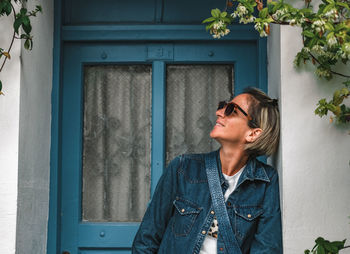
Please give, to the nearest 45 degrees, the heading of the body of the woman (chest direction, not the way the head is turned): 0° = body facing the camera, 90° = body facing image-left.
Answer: approximately 0°

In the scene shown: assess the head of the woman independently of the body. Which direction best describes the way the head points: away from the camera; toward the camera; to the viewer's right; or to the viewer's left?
to the viewer's left

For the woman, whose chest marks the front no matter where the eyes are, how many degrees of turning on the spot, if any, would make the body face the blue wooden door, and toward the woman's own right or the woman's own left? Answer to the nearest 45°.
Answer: approximately 135° to the woman's own right
